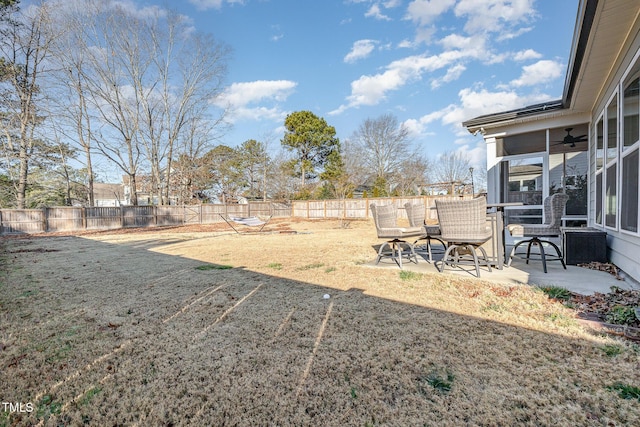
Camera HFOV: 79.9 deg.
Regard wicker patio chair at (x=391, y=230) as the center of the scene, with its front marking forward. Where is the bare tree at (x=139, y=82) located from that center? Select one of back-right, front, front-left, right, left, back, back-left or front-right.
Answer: back

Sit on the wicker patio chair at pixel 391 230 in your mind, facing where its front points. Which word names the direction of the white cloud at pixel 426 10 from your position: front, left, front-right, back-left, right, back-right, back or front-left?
back-left

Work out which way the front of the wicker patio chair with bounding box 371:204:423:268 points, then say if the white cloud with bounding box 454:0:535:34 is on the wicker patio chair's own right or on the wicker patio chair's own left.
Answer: on the wicker patio chair's own left

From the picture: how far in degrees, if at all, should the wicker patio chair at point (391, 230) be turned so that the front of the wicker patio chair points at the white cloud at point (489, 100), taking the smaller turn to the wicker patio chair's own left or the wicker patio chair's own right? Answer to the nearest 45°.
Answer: approximately 135° to the wicker patio chair's own left
